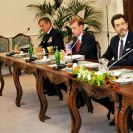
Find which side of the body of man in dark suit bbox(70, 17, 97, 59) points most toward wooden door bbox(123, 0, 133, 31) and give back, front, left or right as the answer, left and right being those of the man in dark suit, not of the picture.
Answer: back

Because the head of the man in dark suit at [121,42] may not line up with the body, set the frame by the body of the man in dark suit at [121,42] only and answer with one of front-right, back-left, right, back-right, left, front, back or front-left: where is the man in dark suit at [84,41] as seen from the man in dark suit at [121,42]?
right

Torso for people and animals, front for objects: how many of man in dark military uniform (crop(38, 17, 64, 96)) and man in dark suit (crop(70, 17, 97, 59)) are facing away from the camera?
0

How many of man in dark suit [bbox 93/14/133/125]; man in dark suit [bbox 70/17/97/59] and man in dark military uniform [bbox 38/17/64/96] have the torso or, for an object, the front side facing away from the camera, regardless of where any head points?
0

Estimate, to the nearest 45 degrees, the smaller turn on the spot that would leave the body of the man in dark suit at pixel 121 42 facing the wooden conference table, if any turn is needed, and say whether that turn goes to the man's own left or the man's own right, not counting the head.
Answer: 0° — they already face it

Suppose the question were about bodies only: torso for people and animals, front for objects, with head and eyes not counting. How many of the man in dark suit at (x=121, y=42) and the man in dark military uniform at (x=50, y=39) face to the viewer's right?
0

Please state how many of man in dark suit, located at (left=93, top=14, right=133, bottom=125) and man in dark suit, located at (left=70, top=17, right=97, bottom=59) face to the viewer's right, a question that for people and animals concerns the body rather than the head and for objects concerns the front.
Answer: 0

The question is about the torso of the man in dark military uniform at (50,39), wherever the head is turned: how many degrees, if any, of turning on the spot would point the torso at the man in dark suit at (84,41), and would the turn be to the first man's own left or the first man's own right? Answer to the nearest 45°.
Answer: approximately 90° to the first man's own left
